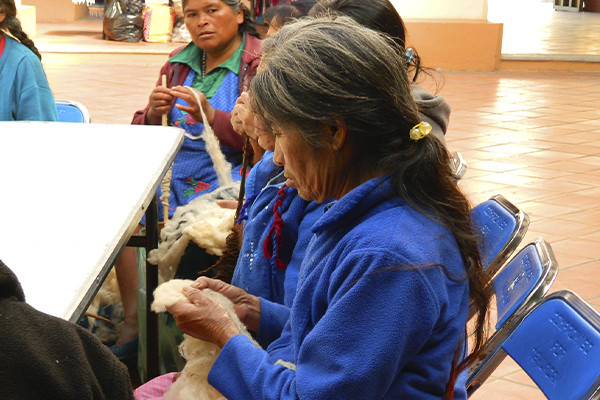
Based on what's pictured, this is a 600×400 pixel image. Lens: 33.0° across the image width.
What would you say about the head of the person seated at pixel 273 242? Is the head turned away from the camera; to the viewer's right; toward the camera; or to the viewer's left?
to the viewer's left

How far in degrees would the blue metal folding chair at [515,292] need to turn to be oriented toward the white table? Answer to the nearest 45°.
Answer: approximately 45° to its right

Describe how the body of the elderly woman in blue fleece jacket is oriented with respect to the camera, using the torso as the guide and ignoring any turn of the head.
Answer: to the viewer's left

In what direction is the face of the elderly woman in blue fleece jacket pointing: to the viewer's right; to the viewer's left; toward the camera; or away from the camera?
to the viewer's left

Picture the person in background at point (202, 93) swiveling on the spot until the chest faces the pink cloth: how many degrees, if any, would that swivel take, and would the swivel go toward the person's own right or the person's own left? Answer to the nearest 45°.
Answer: approximately 45° to the person's own left

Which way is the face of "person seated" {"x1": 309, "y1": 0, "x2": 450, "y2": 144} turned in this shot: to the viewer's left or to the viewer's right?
to the viewer's left

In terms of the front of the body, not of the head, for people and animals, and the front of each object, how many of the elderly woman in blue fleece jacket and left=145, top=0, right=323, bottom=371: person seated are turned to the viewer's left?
2

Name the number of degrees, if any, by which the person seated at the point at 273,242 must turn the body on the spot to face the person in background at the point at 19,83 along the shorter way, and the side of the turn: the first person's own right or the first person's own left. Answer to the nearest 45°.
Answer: approximately 45° to the first person's own right

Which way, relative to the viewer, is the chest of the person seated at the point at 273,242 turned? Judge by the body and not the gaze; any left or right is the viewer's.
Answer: facing to the left of the viewer
